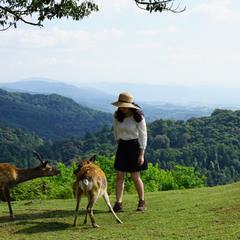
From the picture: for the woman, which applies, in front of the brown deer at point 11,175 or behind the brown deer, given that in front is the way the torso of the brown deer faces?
in front

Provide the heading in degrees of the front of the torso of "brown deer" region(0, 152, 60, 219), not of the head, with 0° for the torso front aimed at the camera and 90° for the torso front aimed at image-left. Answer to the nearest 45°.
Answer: approximately 270°

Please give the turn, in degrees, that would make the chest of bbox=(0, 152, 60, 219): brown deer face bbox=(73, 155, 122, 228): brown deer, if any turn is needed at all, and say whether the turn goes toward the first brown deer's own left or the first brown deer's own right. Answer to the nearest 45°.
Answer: approximately 45° to the first brown deer's own right

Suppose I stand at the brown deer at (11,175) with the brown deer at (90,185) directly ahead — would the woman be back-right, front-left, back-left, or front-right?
front-left
